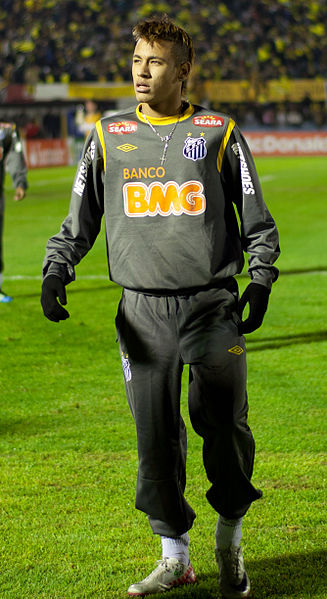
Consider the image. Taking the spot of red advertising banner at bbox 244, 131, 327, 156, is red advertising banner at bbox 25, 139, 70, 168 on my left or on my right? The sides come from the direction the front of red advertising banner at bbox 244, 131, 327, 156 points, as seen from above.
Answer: on my right

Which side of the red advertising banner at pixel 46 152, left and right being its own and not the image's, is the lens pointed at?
front

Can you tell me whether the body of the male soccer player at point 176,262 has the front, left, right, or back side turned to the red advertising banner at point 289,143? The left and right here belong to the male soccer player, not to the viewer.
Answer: back

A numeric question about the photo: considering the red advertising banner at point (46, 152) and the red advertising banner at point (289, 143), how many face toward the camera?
2

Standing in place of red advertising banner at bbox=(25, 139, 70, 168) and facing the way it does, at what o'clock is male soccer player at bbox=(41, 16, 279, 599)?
The male soccer player is roughly at 12 o'clock from the red advertising banner.

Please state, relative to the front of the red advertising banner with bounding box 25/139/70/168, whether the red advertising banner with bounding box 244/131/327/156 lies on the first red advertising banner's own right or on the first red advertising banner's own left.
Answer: on the first red advertising banner's own left

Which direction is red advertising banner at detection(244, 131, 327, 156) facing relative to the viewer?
toward the camera

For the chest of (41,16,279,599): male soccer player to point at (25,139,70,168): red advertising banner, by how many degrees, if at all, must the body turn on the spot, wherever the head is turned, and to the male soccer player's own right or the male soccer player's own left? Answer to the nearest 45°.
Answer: approximately 180°
